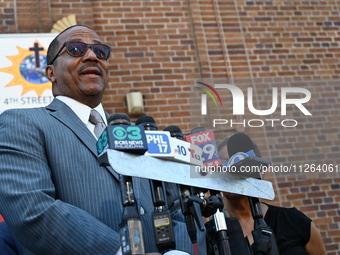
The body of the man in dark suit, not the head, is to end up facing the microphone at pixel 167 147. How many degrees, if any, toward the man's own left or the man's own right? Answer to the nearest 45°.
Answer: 0° — they already face it

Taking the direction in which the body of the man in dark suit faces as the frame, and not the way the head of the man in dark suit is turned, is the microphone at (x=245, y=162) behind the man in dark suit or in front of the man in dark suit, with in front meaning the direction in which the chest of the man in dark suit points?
in front

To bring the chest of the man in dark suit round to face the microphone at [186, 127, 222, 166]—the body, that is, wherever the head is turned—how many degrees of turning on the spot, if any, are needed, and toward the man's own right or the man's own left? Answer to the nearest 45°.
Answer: approximately 45° to the man's own left

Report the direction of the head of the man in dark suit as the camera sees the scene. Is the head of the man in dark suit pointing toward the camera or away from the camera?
toward the camera

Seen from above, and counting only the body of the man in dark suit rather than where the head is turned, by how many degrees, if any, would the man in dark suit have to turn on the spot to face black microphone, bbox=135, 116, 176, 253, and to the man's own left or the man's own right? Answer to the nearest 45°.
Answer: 0° — they already face it

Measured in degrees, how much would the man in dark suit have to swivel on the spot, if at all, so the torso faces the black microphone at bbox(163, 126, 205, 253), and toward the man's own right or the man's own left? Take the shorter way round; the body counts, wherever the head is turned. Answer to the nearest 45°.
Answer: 0° — they already face it
